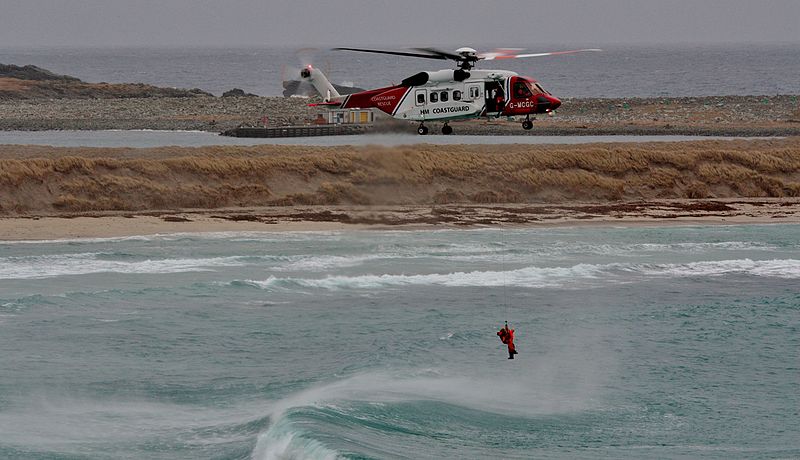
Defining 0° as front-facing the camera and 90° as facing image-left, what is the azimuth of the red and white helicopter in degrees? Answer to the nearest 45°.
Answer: approximately 270°
